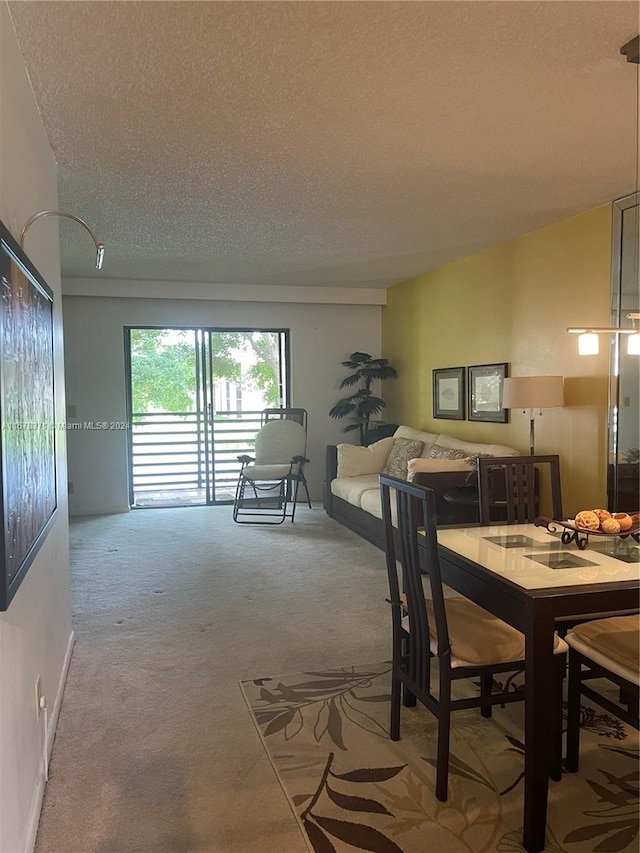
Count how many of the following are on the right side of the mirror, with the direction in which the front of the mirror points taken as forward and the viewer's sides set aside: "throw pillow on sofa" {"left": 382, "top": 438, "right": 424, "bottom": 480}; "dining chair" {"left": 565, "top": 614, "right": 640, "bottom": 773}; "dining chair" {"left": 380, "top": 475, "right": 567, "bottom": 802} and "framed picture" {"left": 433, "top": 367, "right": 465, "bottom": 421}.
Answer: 2

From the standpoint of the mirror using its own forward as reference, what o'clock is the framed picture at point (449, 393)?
The framed picture is roughly at 3 o'clock from the mirror.

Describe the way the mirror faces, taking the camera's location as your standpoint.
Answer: facing the viewer and to the left of the viewer

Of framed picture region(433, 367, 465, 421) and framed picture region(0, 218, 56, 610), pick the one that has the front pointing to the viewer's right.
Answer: framed picture region(0, 218, 56, 610)

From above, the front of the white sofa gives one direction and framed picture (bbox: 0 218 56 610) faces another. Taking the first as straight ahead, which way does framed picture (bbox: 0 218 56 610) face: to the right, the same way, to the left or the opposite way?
the opposite way

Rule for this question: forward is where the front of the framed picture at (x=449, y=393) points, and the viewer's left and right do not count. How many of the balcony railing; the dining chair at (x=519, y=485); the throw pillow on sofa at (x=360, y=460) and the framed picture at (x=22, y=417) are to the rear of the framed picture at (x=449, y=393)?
0

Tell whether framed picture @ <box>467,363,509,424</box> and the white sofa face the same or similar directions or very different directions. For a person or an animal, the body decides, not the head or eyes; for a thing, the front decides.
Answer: same or similar directions

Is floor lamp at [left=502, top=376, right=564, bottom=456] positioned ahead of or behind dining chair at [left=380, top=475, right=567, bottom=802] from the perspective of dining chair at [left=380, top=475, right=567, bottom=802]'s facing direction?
ahead

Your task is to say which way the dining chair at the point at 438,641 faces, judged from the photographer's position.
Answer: facing away from the viewer and to the right of the viewer

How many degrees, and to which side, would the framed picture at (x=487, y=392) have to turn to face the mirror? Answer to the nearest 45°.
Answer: approximately 90° to its left

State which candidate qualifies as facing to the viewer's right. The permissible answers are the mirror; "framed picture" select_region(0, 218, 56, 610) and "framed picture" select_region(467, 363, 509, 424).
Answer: "framed picture" select_region(0, 218, 56, 610)

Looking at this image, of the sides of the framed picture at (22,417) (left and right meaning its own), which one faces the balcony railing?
left

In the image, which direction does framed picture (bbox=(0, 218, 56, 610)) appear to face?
to the viewer's right

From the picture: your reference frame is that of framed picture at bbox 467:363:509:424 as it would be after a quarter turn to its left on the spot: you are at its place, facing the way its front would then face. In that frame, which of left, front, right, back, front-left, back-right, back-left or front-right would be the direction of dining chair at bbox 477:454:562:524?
front-right

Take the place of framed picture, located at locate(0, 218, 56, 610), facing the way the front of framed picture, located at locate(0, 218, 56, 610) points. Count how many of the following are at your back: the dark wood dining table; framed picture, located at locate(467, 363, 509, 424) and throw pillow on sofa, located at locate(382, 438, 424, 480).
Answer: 0

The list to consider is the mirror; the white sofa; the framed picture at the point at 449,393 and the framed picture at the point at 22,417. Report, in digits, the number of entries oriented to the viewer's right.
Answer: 1

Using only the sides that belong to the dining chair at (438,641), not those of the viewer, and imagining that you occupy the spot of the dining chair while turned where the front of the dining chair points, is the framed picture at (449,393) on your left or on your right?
on your left

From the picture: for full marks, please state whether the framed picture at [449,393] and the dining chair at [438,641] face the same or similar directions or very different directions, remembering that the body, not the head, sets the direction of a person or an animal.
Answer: very different directions

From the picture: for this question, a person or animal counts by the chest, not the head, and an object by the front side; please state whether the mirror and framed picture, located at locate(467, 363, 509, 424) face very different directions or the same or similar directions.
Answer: same or similar directions

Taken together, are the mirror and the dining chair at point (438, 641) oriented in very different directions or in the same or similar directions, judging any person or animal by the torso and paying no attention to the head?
very different directions

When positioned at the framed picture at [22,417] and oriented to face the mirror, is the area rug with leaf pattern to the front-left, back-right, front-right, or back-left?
front-right
